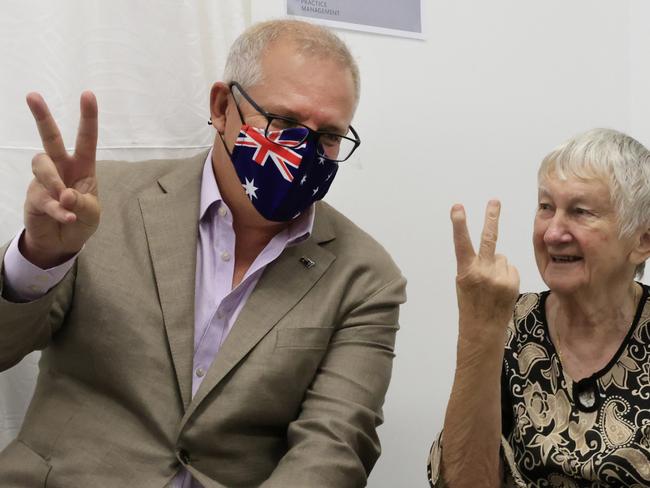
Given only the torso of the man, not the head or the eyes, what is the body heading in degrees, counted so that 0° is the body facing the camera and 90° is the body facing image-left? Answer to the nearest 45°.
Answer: approximately 0°

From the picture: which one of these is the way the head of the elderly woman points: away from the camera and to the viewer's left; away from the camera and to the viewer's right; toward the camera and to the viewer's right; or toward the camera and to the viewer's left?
toward the camera and to the viewer's left

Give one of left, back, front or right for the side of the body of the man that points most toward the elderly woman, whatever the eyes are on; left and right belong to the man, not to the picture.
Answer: left

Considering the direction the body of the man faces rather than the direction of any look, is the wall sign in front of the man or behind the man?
behind

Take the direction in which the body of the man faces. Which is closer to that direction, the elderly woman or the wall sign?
the elderly woman

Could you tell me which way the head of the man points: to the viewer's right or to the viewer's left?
to the viewer's right
